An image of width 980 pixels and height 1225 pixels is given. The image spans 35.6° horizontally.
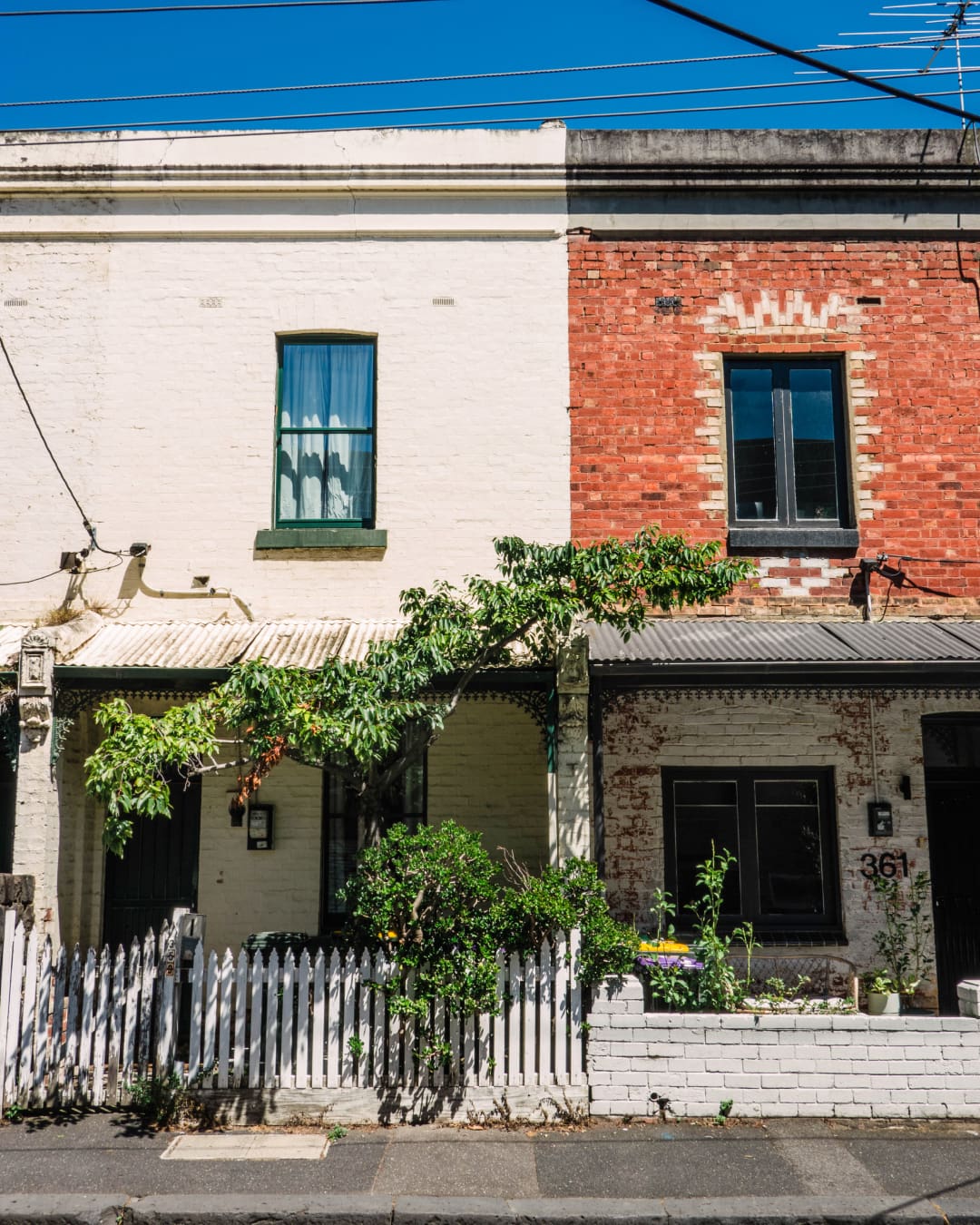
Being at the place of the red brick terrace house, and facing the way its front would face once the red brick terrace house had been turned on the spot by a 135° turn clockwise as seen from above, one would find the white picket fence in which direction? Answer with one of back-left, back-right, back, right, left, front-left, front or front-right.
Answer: left

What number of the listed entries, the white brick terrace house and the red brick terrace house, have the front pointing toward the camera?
2

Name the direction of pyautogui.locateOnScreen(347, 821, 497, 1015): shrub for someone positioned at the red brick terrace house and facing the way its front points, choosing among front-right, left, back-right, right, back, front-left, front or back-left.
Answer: front-right

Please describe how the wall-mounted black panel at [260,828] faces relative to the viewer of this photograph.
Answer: facing the viewer

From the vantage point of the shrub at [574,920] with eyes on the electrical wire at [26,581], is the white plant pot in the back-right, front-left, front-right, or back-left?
back-right
